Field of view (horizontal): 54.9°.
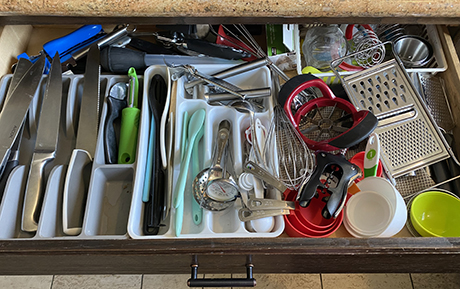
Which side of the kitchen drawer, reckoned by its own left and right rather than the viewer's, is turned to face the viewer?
front
